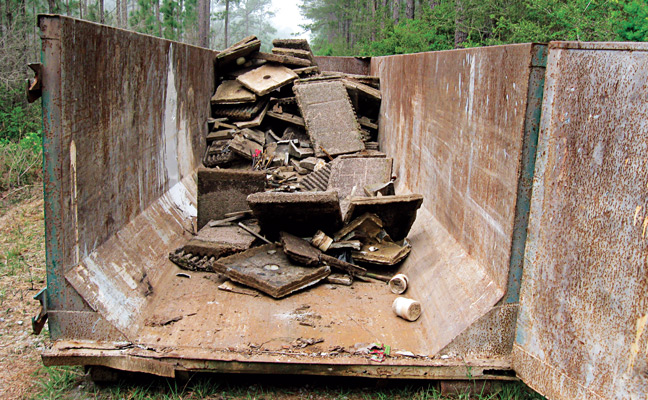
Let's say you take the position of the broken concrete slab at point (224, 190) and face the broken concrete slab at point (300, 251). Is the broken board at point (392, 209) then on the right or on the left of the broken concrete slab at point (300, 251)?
left

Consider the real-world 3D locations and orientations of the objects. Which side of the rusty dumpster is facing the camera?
front

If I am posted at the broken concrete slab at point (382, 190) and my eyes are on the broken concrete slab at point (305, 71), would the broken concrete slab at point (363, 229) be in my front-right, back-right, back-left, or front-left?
back-left
